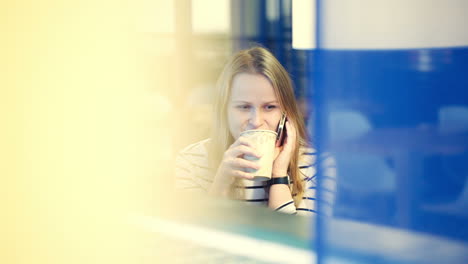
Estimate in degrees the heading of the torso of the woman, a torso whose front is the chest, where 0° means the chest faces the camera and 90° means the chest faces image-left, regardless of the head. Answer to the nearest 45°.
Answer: approximately 0°
